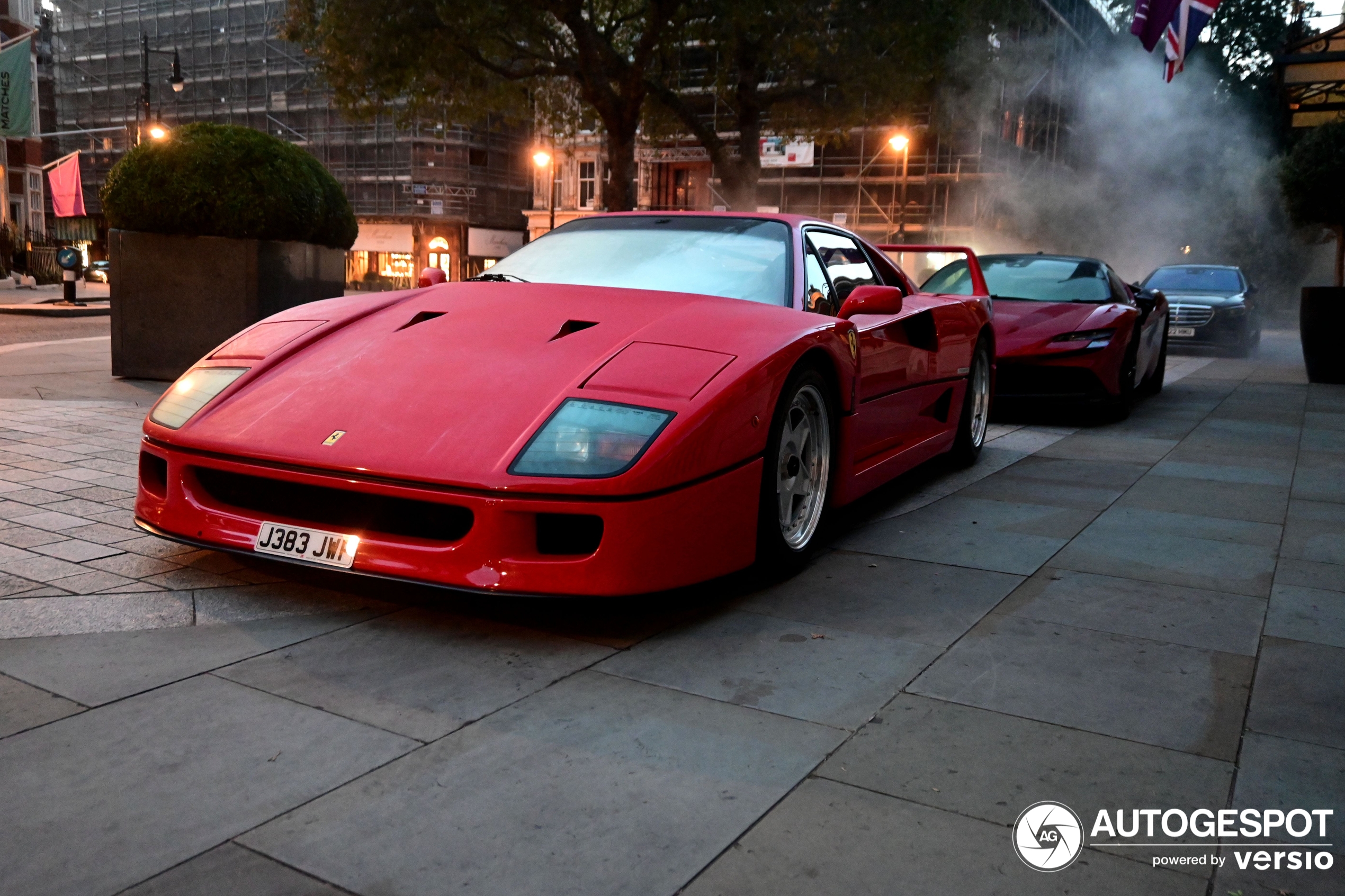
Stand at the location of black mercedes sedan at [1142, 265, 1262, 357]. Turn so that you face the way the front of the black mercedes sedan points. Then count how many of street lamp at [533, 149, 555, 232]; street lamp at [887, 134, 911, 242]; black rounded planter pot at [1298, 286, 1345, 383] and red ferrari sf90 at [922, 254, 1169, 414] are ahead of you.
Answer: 2

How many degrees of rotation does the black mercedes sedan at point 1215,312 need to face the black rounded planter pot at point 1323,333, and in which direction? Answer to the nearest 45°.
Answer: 0° — it already faces it

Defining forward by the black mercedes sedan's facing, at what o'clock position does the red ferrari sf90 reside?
The red ferrari sf90 is roughly at 12 o'clock from the black mercedes sedan.

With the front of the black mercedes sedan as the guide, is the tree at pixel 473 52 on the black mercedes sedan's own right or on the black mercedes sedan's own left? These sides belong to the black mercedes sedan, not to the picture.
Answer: on the black mercedes sedan's own right

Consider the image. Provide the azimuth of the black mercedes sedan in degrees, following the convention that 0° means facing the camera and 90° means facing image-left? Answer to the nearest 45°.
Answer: approximately 0°
